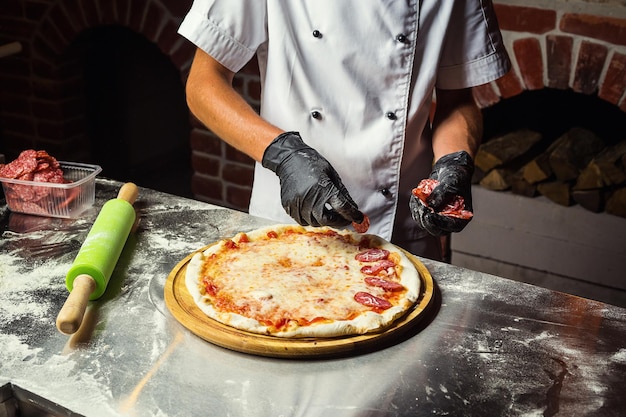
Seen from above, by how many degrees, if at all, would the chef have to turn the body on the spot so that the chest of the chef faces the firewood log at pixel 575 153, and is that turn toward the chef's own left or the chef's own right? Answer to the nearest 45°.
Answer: approximately 135° to the chef's own left

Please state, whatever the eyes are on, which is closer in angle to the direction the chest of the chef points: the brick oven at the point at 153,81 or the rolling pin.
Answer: the rolling pin

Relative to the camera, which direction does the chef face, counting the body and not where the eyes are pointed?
toward the camera

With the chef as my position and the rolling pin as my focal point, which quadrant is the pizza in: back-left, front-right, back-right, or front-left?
front-left

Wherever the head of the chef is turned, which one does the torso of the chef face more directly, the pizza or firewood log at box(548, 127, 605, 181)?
the pizza

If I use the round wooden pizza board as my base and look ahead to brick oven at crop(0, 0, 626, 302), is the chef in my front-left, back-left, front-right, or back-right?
front-right

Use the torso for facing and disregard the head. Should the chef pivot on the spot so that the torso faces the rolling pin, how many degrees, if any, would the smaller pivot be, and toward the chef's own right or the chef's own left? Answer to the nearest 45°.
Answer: approximately 45° to the chef's own right

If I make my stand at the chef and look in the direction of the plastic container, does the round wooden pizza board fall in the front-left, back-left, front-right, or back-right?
front-left

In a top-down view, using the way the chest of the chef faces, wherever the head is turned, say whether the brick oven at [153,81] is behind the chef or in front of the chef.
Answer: behind

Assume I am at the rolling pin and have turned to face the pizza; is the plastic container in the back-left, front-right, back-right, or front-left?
back-left

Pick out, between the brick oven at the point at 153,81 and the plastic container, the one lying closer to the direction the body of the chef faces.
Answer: the plastic container

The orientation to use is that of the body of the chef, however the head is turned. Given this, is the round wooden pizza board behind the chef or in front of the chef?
in front

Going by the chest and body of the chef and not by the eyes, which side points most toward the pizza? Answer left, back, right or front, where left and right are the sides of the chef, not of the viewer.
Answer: front

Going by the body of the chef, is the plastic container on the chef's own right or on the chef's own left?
on the chef's own right

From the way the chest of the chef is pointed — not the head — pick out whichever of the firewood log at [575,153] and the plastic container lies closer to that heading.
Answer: the plastic container
